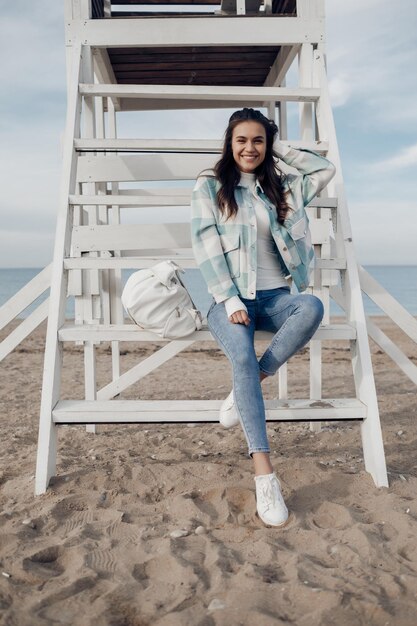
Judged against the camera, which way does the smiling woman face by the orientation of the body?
toward the camera

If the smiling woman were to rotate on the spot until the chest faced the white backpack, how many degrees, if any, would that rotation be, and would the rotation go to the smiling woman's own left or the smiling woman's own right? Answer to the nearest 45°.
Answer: approximately 90° to the smiling woman's own right

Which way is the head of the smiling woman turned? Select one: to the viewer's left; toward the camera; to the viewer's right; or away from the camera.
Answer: toward the camera
